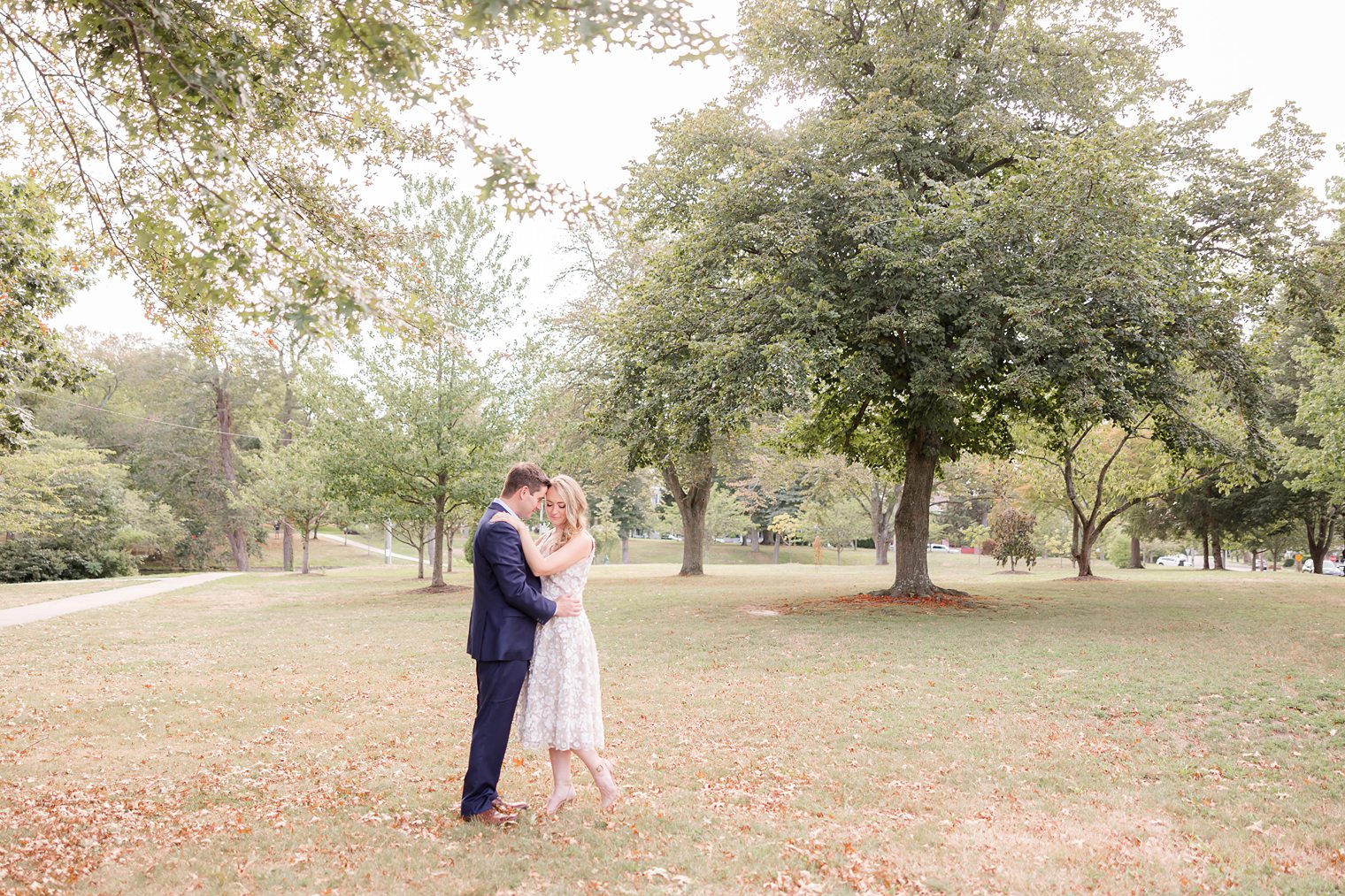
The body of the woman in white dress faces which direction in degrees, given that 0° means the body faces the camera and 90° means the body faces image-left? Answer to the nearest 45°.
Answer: approximately 45°

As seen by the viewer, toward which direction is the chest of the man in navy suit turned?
to the viewer's right

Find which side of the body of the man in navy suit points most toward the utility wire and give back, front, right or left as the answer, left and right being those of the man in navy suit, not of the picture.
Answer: left

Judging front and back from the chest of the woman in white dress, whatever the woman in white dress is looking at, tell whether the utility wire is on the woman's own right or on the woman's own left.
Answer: on the woman's own right

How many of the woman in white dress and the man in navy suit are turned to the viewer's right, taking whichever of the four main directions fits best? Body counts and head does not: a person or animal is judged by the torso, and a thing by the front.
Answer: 1

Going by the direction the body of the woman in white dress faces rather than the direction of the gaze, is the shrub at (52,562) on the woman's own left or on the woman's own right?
on the woman's own right

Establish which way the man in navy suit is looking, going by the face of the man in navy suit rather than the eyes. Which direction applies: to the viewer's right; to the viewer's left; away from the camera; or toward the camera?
to the viewer's right

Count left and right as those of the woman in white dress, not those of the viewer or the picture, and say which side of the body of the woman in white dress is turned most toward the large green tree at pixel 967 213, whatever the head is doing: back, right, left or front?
right

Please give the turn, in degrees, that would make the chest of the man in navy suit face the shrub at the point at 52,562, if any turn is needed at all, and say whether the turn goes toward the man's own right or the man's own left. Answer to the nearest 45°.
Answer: approximately 135° to the man's own left

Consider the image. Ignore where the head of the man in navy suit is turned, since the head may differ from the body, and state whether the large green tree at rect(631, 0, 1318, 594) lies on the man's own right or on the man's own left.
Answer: on the man's own left

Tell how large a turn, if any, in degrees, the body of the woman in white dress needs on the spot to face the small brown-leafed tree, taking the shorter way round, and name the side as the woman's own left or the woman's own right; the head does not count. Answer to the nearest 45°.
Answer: approximately 180°

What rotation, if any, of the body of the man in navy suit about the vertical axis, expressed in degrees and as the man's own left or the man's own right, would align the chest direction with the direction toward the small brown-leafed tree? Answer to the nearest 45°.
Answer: approximately 45° to the man's own left
